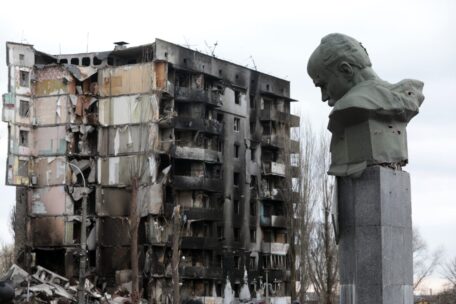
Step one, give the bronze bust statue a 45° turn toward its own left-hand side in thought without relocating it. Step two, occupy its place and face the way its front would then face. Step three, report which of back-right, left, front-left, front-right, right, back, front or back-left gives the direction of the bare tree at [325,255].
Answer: right
